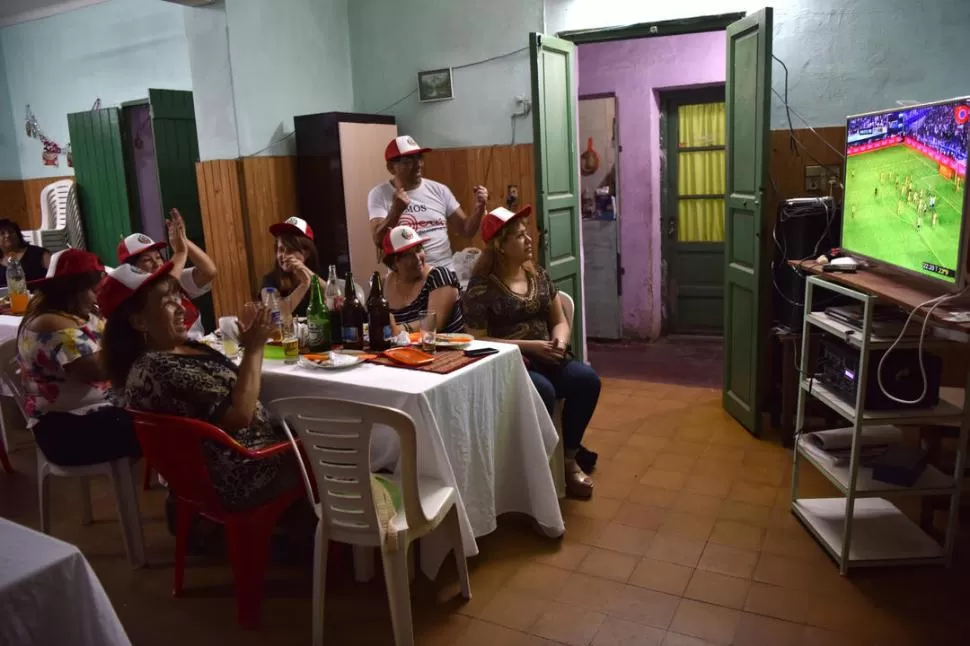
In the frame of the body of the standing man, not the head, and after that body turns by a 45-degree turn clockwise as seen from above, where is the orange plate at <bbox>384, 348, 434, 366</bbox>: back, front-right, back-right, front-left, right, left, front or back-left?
front

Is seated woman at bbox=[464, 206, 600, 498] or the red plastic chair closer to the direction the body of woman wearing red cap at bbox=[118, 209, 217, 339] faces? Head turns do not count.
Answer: the seated woman

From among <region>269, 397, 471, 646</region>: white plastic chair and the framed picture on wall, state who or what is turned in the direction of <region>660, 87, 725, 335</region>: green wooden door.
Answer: the white plastic chair

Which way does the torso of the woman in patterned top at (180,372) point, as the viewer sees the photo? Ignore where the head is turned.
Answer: to the viewer's right

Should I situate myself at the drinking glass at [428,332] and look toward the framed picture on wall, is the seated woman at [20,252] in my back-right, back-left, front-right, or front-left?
front-left

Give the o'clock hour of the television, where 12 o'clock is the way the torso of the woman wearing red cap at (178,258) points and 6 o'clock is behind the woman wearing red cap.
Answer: The television is roughly at 12 o'clock from the woman wearing red cap.

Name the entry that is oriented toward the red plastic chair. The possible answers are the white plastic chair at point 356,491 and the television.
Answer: the television

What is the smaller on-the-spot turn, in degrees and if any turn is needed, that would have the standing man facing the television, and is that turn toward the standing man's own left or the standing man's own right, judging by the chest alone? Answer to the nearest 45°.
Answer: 0° — they already face it

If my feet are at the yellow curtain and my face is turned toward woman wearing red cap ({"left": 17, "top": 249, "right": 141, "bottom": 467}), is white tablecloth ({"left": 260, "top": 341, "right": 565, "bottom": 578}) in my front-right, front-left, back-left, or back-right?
front-left

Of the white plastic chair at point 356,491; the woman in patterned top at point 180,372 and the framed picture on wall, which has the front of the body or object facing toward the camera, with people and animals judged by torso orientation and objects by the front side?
the framed picture on wall

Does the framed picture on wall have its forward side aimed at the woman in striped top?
yes

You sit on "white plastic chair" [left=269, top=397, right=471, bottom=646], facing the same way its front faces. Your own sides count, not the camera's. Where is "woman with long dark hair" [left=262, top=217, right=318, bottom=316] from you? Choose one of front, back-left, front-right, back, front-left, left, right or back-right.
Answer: front-left

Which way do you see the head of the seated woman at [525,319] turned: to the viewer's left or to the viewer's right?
to the viewer's right

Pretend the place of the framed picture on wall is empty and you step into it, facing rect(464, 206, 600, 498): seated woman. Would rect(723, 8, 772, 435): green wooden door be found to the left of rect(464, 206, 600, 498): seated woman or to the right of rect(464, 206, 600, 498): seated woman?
left

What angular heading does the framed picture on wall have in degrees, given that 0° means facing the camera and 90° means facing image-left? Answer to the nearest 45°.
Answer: approximately 0°

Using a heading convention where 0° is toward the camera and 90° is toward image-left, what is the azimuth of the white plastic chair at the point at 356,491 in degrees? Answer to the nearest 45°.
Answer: approximately 225°

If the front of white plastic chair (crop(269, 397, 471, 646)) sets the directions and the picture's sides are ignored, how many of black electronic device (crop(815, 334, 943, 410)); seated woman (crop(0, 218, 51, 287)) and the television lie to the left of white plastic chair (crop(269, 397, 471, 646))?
1

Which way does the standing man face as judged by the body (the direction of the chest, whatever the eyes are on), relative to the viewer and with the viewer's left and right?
facing the viewer and to the right of the viewer
